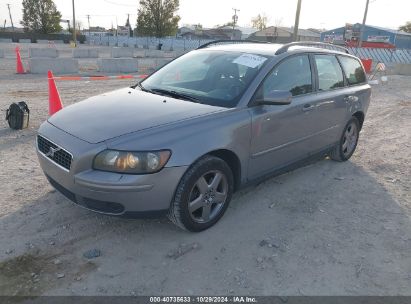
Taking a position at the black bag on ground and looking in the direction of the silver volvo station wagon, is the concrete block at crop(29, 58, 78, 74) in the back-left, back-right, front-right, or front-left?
back-left

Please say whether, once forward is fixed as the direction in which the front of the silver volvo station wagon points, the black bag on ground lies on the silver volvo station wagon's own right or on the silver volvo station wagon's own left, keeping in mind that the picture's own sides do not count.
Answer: on the silver volvo station wagon's own right

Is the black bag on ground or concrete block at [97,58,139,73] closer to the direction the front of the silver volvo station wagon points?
the black bag on ground

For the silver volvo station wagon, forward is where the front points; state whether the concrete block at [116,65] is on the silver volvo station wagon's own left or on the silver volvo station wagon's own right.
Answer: on the silver volvo station wagon's own right

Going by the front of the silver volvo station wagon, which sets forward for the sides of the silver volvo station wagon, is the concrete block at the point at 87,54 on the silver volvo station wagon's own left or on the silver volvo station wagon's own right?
on the silver volvo station wagon's own right

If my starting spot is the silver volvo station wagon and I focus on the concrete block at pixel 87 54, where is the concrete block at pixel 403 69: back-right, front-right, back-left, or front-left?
front-right

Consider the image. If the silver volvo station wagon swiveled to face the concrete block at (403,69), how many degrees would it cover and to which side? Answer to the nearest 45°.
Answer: approximately 180°

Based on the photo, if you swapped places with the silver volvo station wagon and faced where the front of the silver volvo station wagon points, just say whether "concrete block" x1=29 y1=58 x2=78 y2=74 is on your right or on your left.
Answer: on your right

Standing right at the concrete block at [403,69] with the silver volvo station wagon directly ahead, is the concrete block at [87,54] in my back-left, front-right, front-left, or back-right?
front-right
